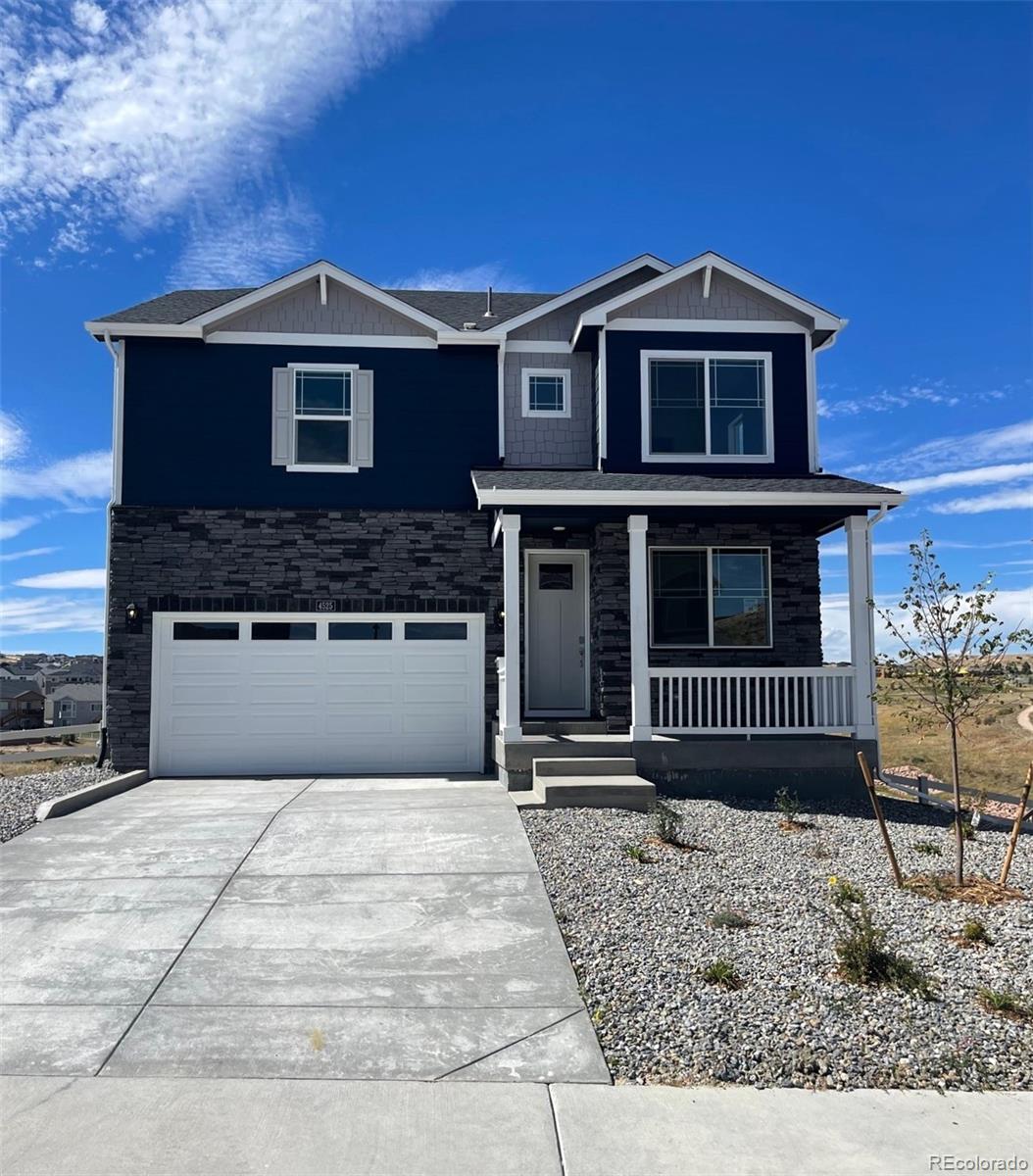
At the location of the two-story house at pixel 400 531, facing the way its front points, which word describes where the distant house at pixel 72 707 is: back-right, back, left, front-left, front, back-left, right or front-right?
back-right

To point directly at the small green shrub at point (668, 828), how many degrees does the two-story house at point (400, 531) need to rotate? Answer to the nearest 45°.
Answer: approximately 45° to its left

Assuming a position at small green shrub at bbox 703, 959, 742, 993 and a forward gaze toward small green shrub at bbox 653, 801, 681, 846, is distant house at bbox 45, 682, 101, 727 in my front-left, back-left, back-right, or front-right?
front-left

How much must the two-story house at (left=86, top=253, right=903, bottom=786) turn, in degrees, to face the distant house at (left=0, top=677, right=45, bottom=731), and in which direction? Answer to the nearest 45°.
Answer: approximately 135° to its right

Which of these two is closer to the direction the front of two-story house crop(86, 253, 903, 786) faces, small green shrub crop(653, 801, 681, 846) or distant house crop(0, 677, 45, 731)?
the small green shrub

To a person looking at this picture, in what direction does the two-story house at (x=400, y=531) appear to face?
facing the viewer

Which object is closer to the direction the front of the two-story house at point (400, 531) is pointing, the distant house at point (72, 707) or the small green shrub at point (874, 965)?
the small green shrub

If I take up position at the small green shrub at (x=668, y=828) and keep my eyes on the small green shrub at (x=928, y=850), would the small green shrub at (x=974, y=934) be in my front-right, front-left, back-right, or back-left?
front-right

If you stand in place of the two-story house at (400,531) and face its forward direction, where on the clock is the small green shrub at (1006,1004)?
The small green shrub is roughly at 11 o'clock from the two-story house.

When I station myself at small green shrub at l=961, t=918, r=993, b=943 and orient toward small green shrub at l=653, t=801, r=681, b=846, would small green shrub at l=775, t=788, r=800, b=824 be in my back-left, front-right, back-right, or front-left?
front-right
